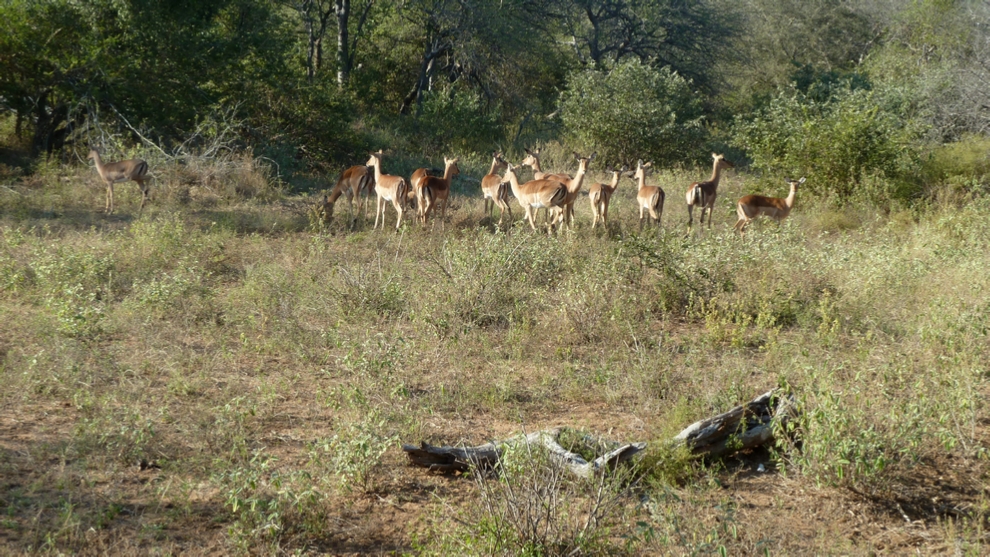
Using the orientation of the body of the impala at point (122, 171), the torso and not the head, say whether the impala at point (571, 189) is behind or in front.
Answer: behind

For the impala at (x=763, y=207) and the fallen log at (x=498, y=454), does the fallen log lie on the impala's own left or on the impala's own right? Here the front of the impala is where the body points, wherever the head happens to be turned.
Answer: on the impala's own right

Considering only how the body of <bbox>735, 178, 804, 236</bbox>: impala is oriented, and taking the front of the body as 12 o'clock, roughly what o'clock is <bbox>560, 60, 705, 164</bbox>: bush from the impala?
The bush is roughly at 8 o'clock from the impala.

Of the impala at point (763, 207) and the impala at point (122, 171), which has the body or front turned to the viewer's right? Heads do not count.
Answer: the impala at point (763, 207)

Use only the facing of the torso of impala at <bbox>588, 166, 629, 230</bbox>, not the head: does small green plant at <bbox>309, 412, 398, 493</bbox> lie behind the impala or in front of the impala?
behind

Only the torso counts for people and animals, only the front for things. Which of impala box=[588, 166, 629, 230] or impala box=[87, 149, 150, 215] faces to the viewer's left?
impala box=[87, 149, 150, 215]

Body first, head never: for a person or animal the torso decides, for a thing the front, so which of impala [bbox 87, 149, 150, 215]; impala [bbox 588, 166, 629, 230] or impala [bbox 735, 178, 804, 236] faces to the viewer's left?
impala [bbox 87, 149, 150, 215]

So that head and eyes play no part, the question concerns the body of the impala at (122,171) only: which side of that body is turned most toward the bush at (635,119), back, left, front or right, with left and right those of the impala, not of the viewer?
back

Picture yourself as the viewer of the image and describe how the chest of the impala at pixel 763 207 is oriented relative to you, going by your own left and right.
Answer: facing to the right of the viewer

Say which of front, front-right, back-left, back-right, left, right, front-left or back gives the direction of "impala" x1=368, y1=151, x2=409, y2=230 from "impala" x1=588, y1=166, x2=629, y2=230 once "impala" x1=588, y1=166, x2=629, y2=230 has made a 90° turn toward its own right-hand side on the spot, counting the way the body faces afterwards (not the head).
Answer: back-right

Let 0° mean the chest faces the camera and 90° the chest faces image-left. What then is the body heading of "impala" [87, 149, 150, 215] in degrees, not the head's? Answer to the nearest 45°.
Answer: approximately 90°

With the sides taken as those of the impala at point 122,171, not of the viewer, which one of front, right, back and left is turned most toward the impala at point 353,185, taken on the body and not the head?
back

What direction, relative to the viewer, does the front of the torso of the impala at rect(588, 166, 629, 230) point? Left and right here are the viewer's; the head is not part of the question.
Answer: facing away from the viewer and to the right of the viewer

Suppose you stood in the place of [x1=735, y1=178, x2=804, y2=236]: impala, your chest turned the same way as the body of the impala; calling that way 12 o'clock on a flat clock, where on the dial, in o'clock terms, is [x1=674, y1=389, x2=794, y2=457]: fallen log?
The fallen log is roughly at 3 o'clock from the impala.
